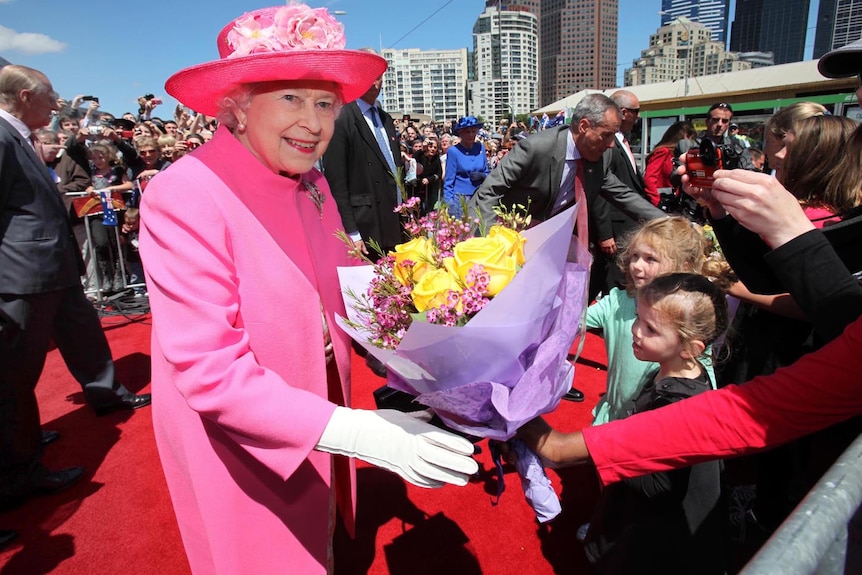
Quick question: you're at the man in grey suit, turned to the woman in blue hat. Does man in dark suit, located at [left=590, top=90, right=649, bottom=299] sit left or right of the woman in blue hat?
right

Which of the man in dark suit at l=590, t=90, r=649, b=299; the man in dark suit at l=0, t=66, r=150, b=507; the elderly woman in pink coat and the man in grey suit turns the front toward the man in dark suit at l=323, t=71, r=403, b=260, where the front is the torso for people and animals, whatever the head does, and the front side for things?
the man in dark suit at l=0, t=66, r=150, b=507

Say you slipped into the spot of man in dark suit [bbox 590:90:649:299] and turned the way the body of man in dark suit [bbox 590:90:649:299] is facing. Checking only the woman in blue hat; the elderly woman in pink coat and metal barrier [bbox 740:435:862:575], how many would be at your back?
1

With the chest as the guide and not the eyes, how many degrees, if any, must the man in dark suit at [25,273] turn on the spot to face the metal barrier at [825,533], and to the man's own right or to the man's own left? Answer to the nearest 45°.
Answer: approximately 90° to the man's own right

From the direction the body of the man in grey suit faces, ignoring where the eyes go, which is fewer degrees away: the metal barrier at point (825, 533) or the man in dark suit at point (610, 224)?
the metal barrier

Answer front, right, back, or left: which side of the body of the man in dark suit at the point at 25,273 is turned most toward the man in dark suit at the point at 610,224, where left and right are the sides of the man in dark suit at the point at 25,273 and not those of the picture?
front

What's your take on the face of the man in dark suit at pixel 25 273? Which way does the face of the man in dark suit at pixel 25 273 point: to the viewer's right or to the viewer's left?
to the viewer's right

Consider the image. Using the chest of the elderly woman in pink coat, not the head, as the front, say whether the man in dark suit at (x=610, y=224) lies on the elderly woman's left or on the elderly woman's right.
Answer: on the elderly woman's left

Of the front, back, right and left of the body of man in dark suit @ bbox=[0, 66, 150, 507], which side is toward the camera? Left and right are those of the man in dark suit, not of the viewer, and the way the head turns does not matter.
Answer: right
